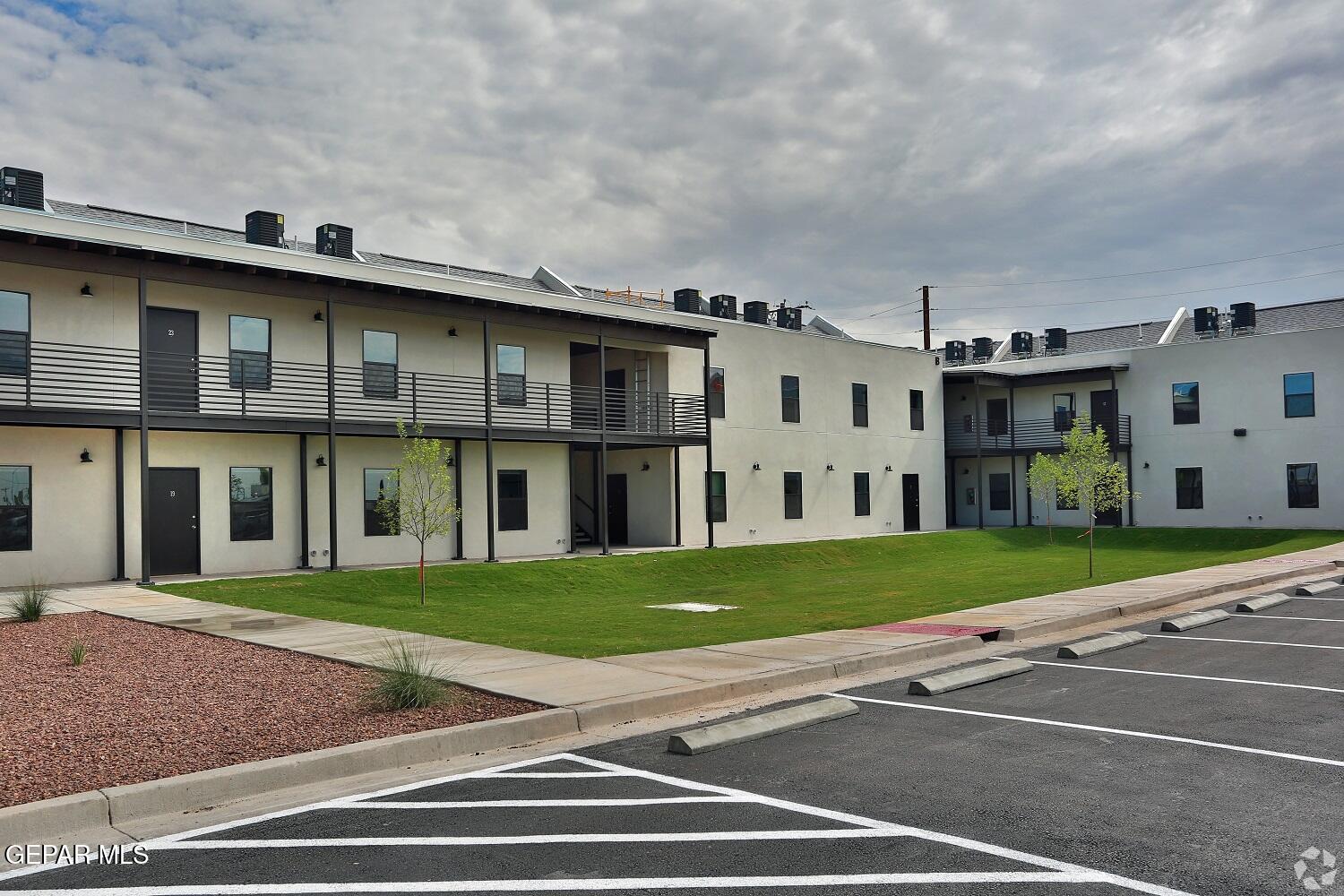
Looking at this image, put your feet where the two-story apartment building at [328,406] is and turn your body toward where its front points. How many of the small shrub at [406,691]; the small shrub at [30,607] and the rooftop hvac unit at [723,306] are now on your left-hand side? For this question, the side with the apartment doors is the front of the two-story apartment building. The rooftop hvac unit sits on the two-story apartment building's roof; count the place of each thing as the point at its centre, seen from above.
1

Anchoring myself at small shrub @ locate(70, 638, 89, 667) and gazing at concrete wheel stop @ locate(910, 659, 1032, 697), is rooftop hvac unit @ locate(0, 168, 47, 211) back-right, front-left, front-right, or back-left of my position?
back-left

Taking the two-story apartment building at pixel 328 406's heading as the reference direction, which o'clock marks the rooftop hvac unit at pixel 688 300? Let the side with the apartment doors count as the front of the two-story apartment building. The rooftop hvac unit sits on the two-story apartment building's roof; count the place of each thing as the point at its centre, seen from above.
The rooftop hvac unit is roughly at 9 o'clock from the two-story apartment building.

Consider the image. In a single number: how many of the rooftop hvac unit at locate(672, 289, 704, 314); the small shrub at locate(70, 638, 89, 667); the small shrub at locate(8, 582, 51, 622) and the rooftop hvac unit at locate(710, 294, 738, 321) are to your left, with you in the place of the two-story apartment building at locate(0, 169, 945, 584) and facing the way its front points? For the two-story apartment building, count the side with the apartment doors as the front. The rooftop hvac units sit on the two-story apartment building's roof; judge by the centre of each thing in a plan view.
2

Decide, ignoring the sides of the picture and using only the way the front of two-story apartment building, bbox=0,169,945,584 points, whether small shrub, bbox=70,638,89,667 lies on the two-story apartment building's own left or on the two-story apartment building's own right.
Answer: on the two-story apartment building's own right

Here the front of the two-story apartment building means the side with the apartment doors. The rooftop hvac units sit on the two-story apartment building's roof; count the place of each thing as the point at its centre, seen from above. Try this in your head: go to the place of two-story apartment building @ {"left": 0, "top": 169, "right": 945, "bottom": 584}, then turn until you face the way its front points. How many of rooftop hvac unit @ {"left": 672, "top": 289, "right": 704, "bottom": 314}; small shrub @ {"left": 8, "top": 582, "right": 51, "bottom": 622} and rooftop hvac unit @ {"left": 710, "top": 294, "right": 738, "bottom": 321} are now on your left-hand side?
2
